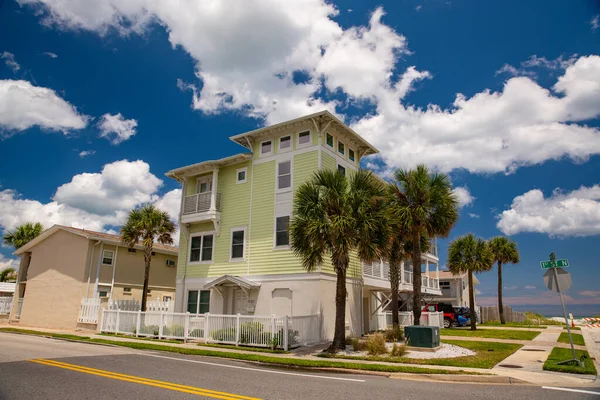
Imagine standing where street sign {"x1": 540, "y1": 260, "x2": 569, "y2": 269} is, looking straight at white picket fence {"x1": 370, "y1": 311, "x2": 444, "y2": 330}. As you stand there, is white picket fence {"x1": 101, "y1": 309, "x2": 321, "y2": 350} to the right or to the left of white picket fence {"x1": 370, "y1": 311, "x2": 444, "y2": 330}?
left

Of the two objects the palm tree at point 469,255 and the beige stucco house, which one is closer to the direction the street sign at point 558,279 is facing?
the palm tree

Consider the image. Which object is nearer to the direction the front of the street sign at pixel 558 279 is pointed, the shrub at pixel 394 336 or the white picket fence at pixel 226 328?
the shrub

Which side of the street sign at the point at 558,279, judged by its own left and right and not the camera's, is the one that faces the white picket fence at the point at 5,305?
left

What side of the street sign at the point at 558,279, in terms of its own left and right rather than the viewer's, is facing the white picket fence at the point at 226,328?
left

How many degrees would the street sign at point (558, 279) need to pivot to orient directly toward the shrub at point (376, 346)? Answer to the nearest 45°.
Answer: approximately 90° to its left

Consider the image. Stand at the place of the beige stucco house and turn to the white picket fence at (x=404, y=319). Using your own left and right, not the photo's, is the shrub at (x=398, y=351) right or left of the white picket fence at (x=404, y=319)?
right

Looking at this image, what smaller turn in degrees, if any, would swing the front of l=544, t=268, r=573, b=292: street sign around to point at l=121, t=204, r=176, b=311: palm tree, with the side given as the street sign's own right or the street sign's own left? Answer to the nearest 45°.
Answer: approximately 90° to the street sign's own left

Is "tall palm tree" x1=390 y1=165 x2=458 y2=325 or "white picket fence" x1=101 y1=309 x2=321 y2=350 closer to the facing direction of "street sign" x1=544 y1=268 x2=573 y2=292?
the tall palm tree

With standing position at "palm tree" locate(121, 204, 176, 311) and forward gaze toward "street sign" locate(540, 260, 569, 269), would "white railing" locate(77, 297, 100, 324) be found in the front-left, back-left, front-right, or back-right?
back-right

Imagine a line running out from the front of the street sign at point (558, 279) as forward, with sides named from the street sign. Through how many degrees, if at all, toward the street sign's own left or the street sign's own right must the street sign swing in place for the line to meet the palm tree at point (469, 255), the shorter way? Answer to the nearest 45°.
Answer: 0° — it already faces it

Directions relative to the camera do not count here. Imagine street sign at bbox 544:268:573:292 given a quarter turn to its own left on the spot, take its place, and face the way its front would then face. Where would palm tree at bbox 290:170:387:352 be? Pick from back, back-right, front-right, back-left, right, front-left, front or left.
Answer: front

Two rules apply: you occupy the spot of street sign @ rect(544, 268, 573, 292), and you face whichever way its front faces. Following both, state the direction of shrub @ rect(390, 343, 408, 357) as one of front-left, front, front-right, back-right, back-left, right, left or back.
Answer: left

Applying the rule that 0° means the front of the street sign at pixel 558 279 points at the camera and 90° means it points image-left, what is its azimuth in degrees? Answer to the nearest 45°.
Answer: approximately 180°

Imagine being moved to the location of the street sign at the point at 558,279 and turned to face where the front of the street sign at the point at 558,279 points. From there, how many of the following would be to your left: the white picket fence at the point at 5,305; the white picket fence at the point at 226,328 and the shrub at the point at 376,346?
3

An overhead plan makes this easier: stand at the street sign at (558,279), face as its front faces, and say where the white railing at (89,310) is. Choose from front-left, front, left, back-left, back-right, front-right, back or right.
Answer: left

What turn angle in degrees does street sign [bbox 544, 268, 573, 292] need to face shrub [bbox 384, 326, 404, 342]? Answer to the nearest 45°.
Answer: approximately 45° to its left
